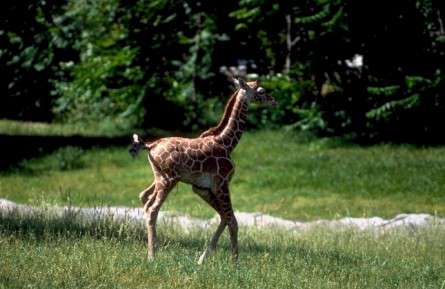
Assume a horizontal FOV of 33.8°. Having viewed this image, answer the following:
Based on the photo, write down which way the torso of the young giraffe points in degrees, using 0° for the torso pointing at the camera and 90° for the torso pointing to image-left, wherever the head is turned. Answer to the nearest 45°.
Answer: approximately 270°

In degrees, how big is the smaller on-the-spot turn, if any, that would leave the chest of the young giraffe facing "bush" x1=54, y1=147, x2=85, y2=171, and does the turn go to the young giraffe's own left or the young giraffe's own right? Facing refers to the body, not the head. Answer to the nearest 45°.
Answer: approximately 90° to the young giraffe's own left
